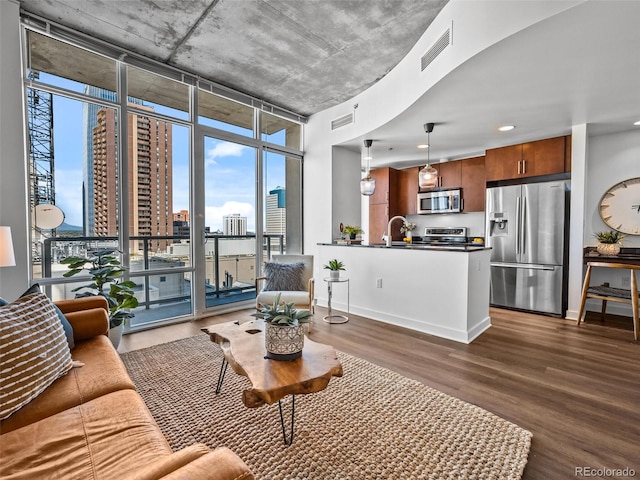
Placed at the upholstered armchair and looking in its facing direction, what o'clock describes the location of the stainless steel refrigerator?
The stainless steel refrigerator is roughly at 9 o'clock from the upholstered armchair.

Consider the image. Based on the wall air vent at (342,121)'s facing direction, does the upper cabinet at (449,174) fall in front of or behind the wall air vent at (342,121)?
behind

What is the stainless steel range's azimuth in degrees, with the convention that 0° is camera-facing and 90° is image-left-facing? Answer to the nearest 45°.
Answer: approximately 0°

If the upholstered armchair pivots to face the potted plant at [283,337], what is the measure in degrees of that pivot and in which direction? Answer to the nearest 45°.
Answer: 0° — it already faces it

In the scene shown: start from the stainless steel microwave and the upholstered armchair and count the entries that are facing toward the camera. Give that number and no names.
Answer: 2

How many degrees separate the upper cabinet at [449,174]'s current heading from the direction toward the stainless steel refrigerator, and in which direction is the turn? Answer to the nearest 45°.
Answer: approximately 45° to its left

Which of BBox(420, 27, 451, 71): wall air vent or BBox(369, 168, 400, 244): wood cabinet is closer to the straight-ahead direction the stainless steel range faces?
the wall air vent

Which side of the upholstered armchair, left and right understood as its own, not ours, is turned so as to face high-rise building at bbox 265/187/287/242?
back

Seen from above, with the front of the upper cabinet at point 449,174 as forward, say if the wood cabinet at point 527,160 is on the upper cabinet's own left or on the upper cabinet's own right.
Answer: on the upper cabinet's own left

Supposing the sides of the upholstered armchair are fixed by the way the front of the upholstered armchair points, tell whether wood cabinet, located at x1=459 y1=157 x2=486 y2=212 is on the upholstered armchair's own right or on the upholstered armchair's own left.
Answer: on the upholstered armchair's own left

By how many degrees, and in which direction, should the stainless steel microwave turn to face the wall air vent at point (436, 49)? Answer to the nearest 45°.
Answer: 0° — it already faces it

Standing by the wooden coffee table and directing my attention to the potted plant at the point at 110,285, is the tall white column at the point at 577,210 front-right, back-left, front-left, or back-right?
back-right
